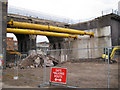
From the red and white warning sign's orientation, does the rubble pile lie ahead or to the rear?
to the rear

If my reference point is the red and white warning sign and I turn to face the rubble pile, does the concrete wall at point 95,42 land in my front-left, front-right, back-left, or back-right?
front-right

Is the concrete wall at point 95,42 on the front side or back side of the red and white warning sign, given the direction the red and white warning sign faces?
on the back side

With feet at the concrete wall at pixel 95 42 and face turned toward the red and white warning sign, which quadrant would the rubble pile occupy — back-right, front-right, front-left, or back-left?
front-right

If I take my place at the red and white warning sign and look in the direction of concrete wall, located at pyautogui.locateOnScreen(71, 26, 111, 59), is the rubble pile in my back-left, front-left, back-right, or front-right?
front-left

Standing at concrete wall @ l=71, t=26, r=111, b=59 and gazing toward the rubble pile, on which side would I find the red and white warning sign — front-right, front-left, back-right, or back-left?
front-left

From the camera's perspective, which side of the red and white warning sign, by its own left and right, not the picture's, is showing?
front
